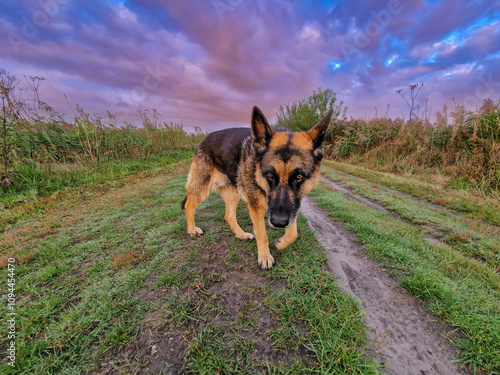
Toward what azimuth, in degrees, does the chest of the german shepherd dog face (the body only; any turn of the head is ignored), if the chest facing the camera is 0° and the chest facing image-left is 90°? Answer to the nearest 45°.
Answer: approximately 315°
